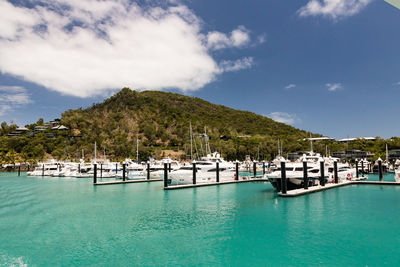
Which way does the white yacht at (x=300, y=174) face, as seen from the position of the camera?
facing the viewer and to the left of the viewer
